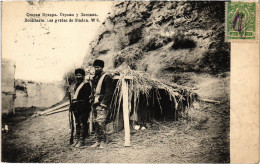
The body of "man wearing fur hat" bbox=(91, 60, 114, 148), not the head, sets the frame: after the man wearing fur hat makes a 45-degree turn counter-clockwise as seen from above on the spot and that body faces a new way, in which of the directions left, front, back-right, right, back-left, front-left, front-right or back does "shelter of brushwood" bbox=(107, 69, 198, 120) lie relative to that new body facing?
left

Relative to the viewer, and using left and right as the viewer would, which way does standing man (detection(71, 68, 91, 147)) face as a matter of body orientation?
facing the viewer and to the left of the viewer

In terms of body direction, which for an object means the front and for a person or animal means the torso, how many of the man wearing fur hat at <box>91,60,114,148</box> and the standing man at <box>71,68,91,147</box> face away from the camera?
0
